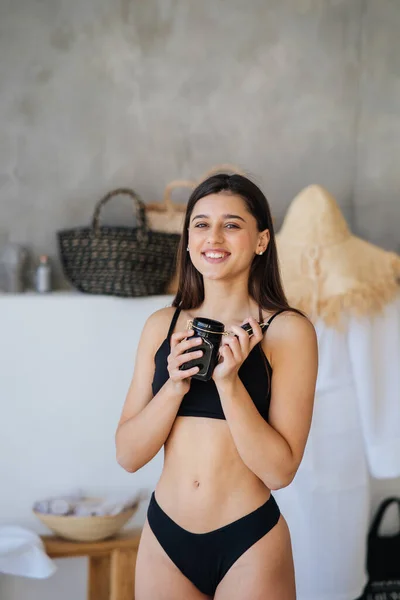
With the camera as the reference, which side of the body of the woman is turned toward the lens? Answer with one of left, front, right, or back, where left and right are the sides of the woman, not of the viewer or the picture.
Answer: front

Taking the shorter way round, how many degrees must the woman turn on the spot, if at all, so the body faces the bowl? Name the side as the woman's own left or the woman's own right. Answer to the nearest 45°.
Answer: approximately 135° to the woman's own right

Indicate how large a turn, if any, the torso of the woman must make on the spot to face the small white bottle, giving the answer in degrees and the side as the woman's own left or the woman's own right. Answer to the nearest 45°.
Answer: approximately 135° to the woman's own right

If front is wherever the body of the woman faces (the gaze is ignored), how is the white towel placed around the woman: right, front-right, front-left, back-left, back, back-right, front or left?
back-right

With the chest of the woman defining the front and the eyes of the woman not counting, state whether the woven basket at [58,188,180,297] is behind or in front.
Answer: behind

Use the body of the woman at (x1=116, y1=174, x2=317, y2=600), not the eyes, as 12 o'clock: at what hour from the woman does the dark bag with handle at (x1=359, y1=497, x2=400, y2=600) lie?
The dark bag with handle is roughly at 7 o'clock from the woman.

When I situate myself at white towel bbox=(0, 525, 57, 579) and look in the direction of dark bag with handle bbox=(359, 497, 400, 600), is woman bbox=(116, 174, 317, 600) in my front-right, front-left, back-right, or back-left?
front-right

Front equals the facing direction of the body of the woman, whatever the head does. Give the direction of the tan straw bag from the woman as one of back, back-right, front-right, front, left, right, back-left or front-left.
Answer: back

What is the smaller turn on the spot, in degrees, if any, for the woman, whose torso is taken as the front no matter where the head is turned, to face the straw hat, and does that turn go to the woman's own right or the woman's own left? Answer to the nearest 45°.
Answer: approximately 180°
